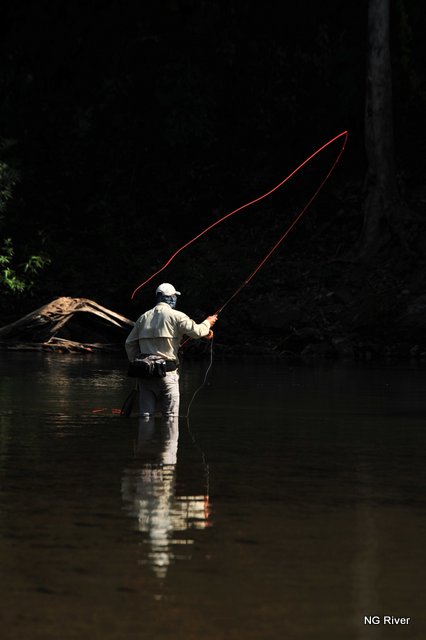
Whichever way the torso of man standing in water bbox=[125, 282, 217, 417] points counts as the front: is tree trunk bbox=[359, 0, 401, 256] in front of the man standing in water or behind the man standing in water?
in front

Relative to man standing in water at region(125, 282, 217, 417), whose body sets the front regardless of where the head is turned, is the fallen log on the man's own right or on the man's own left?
on the man's own left

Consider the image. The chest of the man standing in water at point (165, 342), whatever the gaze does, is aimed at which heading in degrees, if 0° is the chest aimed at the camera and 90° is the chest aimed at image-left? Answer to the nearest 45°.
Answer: approximately 225°

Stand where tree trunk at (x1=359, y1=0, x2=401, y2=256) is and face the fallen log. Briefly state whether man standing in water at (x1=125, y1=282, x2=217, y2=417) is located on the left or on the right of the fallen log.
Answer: left
